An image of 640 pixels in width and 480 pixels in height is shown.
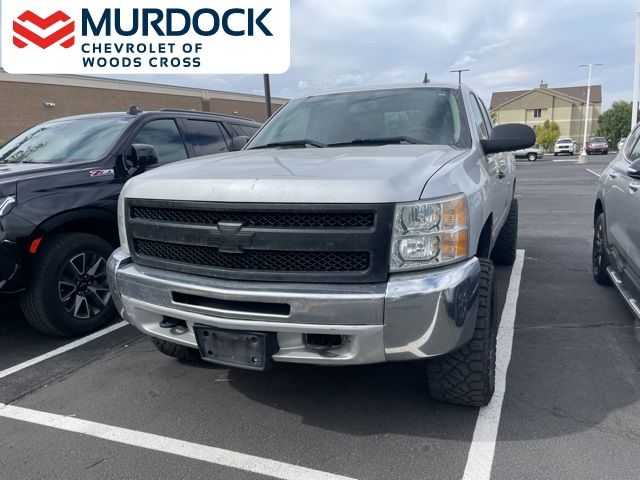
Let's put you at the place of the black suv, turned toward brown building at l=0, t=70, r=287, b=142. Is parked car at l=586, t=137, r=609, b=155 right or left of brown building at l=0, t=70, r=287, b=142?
right

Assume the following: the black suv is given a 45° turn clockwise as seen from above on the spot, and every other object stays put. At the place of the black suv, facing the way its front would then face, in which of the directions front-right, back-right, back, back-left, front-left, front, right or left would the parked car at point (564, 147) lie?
back-right

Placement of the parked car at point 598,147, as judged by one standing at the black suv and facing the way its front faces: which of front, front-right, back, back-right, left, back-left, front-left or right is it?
back

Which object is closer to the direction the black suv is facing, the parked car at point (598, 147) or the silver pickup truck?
the silver pickup truck

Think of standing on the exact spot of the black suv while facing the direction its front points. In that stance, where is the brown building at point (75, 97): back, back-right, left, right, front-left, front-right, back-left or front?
back-right

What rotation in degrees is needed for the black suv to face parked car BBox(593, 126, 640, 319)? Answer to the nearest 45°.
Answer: approximately 135° to its left

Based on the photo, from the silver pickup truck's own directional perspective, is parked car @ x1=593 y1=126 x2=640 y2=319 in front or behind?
behind

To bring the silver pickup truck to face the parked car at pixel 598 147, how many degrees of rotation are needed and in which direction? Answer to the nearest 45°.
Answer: approximately 180°

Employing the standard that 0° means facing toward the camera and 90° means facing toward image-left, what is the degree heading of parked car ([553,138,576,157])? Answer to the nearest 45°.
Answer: approximately 0°

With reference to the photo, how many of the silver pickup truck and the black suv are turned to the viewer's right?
0

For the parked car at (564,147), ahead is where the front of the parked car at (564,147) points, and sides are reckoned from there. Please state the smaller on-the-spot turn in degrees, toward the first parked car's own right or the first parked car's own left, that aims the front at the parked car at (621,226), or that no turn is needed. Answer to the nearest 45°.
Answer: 0° — it already faces it

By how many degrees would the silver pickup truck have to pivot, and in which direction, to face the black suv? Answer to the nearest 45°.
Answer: approximately 90° to its right
